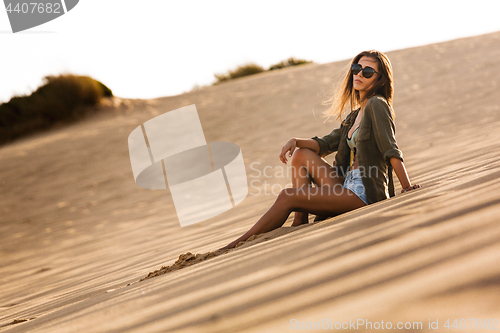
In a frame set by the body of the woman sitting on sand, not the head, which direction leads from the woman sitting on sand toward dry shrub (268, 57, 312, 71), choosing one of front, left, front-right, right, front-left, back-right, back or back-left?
back-right

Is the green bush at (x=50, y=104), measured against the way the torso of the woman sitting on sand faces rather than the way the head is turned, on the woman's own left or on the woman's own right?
on the woman's own right

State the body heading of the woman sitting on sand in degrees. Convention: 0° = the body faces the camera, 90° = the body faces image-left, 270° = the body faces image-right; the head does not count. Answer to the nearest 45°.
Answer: approximately 45°
